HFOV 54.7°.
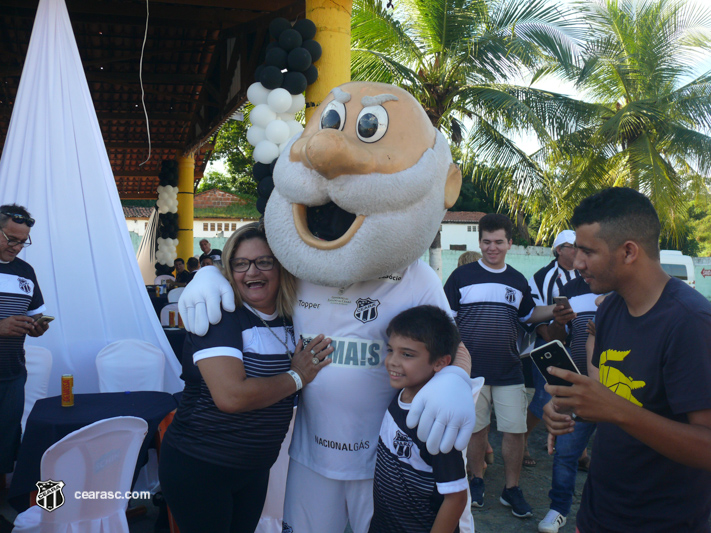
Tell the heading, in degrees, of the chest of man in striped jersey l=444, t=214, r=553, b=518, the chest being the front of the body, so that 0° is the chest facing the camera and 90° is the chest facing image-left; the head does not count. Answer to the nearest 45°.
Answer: approximately 0°

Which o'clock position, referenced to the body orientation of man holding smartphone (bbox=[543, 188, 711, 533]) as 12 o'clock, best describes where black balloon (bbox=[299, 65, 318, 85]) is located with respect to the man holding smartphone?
The black balloon is roughly at 3 o'clock from the man holding smartphone.

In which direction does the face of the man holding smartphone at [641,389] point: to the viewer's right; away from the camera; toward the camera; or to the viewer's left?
to the viewer's left

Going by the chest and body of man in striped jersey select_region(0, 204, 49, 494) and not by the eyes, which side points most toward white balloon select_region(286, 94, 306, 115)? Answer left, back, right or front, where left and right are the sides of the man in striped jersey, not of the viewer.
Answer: left

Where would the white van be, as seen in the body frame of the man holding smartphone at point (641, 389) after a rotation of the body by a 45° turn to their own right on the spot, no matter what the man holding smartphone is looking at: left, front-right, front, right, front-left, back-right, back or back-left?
right

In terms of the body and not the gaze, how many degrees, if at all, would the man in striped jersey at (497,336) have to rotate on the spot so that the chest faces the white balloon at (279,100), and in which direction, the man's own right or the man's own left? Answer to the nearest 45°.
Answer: approximately 135° to the man's own right

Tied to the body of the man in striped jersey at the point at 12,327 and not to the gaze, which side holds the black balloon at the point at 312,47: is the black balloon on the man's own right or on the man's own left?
on the man's own left

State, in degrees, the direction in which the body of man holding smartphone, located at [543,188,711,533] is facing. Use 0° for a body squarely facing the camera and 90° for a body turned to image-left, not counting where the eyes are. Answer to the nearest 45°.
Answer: approximately 45°
